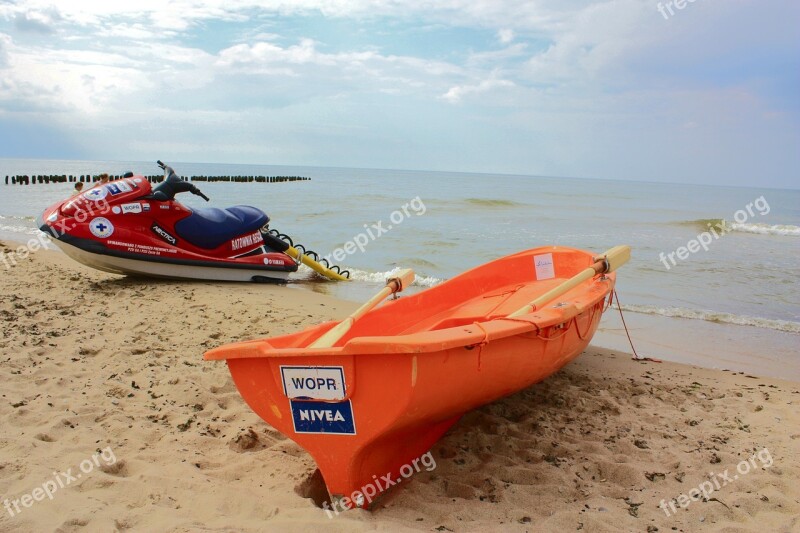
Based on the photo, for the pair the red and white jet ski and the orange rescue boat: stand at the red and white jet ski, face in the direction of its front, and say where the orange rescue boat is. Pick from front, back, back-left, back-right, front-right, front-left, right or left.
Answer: left

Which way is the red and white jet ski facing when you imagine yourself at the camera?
facing to the left of the viewer

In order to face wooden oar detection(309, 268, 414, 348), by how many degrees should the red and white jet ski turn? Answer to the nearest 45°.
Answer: approximately 90° to its left

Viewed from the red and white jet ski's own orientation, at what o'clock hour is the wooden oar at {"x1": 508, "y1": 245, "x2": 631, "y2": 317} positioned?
The wooden oar is roughly at 8 o'clock from the red and white jet ski.

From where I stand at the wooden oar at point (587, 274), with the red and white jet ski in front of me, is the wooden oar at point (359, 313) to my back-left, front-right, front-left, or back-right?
front-left

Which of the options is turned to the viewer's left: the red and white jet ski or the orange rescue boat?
the red and white jet ski

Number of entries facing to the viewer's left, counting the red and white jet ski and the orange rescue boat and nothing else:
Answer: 1
